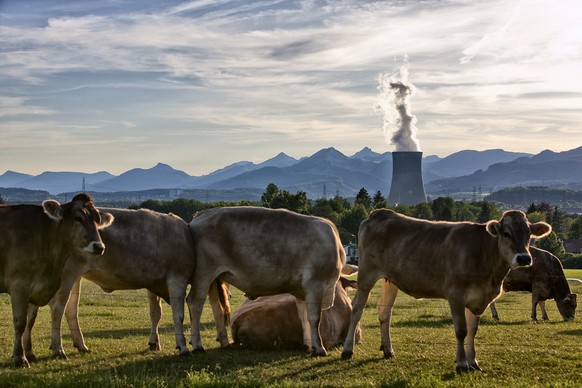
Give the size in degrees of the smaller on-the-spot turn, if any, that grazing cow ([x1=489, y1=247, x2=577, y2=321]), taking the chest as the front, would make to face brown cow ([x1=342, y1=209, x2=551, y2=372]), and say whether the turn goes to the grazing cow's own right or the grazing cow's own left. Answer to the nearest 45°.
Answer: approximately 90° to the grazing cow's own right

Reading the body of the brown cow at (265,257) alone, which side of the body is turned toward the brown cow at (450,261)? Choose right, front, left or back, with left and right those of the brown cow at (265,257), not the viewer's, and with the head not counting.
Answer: front

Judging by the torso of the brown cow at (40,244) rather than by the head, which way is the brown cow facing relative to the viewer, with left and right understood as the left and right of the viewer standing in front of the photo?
facing to the right of the viewer

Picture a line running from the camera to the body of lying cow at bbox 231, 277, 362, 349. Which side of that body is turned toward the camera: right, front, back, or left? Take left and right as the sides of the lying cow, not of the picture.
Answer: right

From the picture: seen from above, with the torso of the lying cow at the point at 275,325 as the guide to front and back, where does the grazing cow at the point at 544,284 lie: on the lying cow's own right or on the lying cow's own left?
on the lying cow's own left

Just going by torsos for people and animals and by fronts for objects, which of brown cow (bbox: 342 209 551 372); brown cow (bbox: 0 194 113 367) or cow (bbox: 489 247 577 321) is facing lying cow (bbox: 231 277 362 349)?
brown cow (bbox: 0 194 113 367)

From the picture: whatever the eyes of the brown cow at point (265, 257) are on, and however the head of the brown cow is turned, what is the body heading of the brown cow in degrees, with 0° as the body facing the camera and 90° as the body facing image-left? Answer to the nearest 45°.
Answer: approximately 270°

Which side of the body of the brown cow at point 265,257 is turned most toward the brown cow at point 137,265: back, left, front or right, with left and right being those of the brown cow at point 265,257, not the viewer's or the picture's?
back
